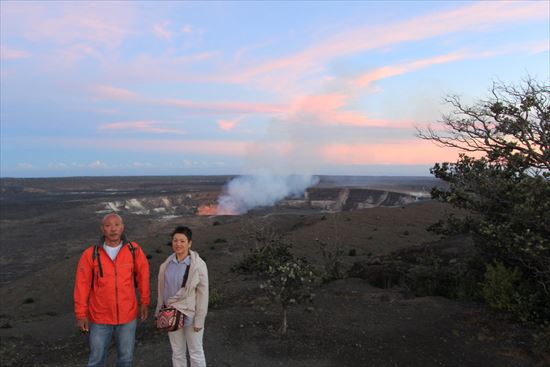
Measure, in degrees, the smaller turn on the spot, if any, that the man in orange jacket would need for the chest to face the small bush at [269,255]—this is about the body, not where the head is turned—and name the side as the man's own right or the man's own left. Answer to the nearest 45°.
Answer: approximately 135° to the man's own left

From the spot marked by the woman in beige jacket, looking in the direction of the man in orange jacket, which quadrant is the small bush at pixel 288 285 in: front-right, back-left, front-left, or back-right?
back-right

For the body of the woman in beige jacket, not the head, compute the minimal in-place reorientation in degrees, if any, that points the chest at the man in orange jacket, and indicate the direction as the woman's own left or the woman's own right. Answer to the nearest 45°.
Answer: approximately 45° to the woman's own right

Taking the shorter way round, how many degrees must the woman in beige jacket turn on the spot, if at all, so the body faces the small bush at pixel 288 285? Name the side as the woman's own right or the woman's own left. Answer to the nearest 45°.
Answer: approximately 180°

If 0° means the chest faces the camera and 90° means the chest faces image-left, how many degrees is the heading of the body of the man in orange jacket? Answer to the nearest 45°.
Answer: approximately 0°

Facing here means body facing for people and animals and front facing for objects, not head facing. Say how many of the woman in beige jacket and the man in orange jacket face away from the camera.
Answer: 0

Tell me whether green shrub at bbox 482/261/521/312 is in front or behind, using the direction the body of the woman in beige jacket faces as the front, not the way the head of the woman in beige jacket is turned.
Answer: behind

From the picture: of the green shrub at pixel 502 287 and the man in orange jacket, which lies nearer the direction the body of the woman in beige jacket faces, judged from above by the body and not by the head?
the man in orange jacket

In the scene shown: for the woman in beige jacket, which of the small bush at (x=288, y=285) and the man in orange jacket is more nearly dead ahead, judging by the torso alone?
the man in orange jacket
